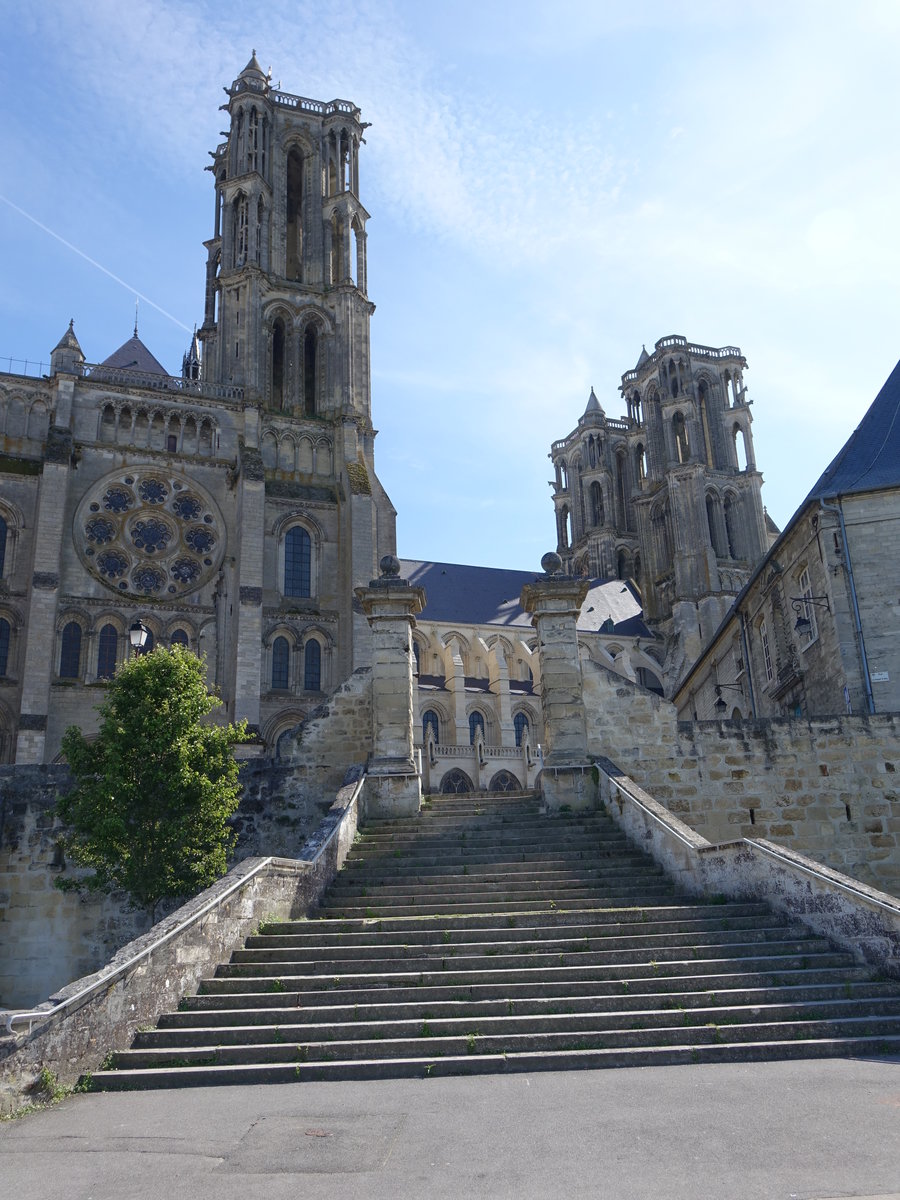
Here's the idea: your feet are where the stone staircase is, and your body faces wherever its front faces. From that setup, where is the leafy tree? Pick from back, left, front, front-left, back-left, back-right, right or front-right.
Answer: back-right

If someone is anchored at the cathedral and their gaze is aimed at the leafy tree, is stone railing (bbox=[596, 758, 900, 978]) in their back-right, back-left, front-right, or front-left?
front-left

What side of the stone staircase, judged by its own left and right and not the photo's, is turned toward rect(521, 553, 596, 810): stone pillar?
back

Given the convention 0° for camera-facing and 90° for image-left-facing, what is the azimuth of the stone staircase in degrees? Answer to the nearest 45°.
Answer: approximately 0°

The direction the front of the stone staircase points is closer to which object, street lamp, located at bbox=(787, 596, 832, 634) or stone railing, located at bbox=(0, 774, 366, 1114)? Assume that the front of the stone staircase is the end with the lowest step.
the stone railing

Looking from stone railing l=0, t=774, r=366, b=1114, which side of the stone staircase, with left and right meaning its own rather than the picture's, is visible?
right

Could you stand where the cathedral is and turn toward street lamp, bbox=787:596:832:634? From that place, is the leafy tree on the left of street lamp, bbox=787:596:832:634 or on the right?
right

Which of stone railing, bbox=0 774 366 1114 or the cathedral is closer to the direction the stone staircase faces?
the stone railing

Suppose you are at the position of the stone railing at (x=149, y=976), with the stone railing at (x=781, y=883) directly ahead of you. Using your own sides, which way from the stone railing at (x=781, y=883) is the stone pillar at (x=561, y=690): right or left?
left

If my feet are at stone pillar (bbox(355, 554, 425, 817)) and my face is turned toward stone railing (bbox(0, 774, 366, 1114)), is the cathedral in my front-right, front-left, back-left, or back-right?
back-right

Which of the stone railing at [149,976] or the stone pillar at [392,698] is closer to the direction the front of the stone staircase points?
the stone railing

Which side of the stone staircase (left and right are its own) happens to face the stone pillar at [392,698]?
back
